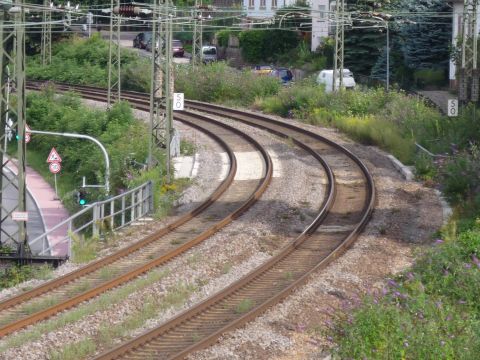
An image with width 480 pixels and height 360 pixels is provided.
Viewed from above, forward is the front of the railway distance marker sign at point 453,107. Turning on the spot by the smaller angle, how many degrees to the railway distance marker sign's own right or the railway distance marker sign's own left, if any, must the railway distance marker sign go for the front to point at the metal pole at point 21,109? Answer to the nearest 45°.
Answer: approximately 45° to the railway distance marker sign's own right

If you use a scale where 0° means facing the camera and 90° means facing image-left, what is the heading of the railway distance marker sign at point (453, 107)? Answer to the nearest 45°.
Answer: approximately 0°

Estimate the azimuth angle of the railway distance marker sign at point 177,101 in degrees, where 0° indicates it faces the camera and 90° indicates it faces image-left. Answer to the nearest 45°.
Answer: approximately 0°

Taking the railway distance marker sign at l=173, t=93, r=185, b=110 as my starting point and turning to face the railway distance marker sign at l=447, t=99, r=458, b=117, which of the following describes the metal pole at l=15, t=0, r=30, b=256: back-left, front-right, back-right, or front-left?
back-right

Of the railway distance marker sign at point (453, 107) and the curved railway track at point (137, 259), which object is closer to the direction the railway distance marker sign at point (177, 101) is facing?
the curved railway track

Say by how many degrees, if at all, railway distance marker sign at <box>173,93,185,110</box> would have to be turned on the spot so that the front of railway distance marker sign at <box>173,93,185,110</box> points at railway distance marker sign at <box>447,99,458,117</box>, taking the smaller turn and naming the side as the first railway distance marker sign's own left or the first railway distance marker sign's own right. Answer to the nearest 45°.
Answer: approximately 90° to the first railway distance marker sign's own left

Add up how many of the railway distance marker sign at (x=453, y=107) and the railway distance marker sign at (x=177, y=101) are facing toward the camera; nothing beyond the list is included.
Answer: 2
